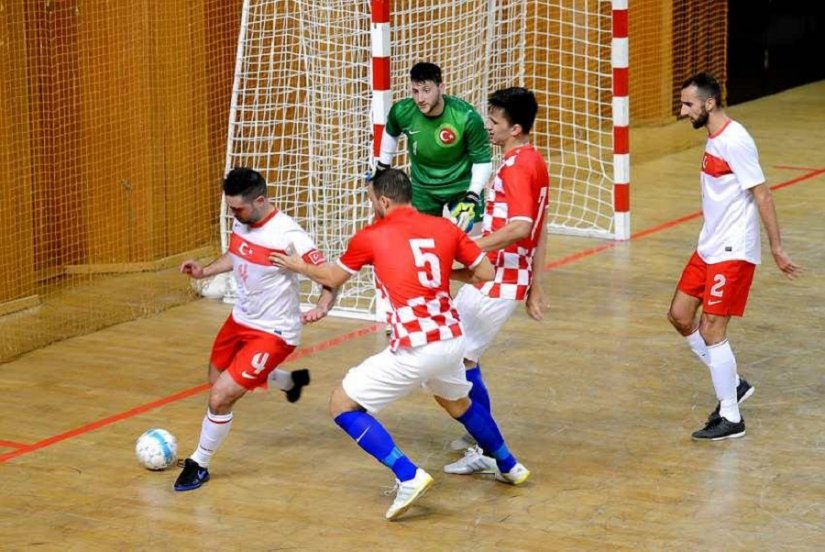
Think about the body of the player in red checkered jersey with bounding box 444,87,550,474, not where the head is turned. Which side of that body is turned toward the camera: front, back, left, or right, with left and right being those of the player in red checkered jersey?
left

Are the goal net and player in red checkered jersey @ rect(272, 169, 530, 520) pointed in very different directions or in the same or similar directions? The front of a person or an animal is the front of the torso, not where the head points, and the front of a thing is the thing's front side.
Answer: very different directions

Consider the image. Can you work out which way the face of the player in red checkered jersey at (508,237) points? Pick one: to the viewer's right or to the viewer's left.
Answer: to the viewer's left

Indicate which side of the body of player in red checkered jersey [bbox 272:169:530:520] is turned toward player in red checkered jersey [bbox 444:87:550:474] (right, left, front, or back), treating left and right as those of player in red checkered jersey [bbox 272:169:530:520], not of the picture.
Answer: right

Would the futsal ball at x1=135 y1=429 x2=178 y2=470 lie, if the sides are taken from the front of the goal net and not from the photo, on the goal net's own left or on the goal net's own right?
on the goal net's own right

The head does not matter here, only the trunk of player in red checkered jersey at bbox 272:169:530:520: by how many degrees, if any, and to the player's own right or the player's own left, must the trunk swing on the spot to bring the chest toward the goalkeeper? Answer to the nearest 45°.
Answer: approximately 45° to the player's own right

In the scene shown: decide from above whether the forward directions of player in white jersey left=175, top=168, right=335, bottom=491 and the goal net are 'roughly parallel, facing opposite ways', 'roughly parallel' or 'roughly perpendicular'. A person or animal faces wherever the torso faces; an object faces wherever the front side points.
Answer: roughly perpendicular
